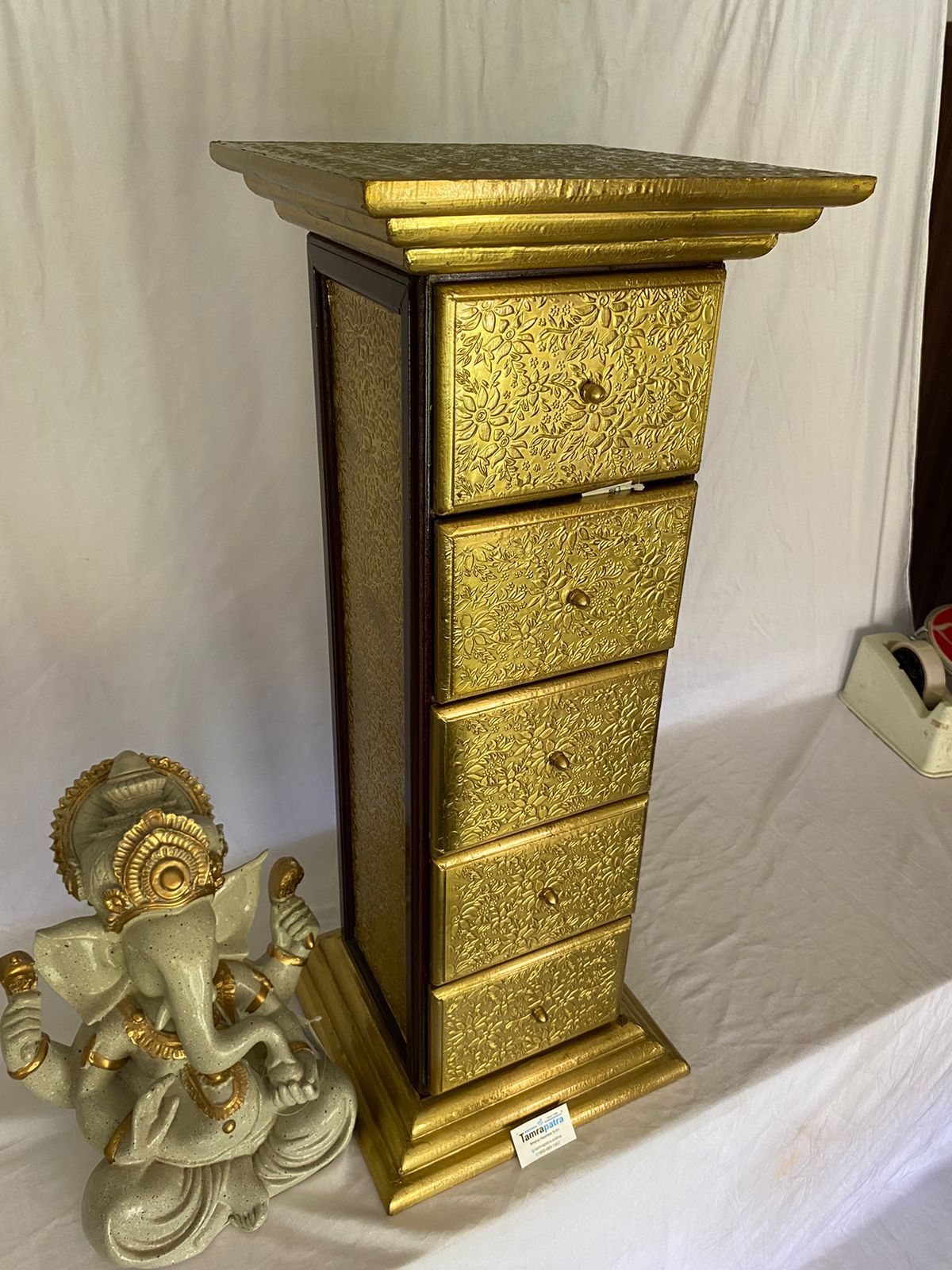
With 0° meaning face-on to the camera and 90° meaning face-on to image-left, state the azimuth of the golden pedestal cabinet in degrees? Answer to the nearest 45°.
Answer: approximately 315°

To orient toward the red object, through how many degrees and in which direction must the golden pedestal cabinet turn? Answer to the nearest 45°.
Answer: approximately 90° to its left

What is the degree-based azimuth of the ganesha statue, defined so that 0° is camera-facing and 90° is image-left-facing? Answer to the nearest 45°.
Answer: approximately 315°
